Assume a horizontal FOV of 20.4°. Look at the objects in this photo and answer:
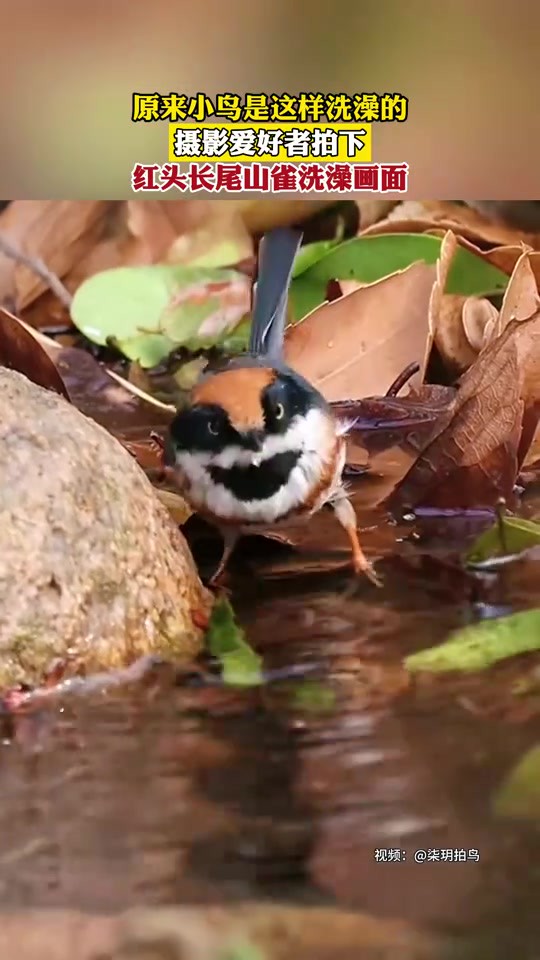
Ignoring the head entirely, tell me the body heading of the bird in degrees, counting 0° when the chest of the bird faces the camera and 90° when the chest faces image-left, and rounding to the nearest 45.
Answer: approximately 0°
